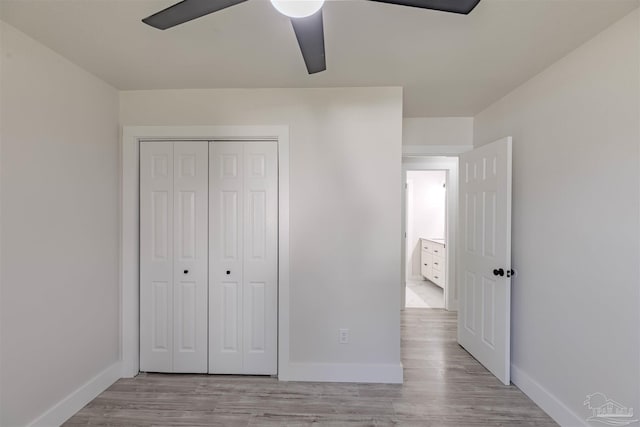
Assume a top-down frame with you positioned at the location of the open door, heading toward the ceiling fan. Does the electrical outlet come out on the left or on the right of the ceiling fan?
right

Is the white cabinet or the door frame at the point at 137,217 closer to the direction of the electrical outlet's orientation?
the door frame

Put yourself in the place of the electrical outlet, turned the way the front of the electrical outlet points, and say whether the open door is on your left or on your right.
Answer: on your left

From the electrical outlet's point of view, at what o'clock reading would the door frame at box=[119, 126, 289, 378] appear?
The door frame is roughly at 3 o'clock from the electrical outlet.

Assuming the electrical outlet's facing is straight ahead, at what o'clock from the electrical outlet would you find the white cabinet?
The white cabinet is roughly at 7 o'clock from the electrical outlet.

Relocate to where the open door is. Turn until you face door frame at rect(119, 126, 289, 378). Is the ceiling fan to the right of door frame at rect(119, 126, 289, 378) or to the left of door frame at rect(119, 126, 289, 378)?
left

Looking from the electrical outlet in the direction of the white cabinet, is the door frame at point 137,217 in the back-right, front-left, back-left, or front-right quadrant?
back-left

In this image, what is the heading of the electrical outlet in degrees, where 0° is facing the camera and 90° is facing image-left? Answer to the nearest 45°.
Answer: approximately 0°
